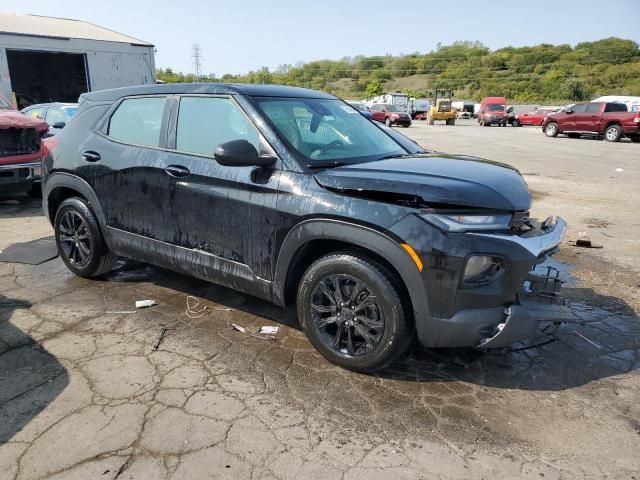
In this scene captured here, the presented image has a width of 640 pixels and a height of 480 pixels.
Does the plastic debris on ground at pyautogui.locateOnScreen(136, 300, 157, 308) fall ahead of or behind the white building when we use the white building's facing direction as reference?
ahead

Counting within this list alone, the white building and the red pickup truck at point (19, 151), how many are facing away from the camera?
0

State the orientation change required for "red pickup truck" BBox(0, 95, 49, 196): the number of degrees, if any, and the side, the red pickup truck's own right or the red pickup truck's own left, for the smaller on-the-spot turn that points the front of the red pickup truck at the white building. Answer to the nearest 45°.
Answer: approximately 135° to the red pickup truck's own left

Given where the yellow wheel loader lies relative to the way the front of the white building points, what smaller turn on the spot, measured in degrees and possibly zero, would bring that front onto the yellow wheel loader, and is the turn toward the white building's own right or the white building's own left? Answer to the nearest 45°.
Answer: approximately 45° to the white building's own left

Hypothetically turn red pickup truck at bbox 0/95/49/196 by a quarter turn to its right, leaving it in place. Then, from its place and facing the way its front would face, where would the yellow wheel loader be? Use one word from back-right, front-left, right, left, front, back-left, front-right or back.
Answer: back

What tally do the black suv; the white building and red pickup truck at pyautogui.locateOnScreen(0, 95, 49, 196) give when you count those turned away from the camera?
0

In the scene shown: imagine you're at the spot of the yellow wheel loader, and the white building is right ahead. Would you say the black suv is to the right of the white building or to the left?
left

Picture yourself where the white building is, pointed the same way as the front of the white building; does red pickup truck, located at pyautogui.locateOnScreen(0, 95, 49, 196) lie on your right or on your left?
on your right

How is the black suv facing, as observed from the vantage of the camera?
facing the viewer and to the right of the viewer

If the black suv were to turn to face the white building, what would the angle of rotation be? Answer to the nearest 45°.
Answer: approximately 180°

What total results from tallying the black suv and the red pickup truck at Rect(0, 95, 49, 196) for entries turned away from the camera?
0
